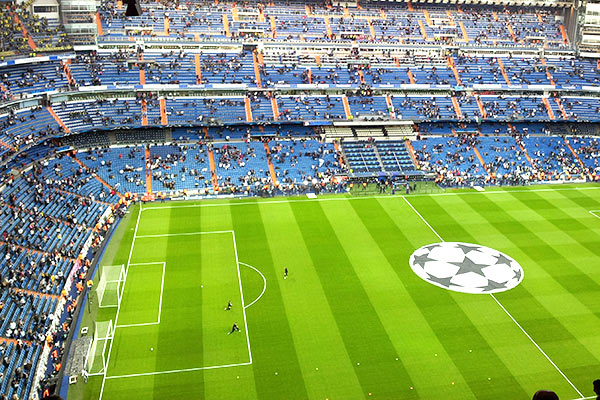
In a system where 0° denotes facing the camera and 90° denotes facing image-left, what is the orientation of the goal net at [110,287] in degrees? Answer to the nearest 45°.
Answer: approximately 270°

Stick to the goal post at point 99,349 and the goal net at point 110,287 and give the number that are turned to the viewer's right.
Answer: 2

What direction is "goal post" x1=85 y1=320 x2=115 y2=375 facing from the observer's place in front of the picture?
facing to the right of the viewer

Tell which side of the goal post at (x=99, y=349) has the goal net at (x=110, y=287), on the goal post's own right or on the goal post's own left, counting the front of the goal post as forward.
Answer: on the goal post's own left

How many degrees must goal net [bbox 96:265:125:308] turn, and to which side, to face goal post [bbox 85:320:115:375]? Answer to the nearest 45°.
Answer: approximately 90° to its right
